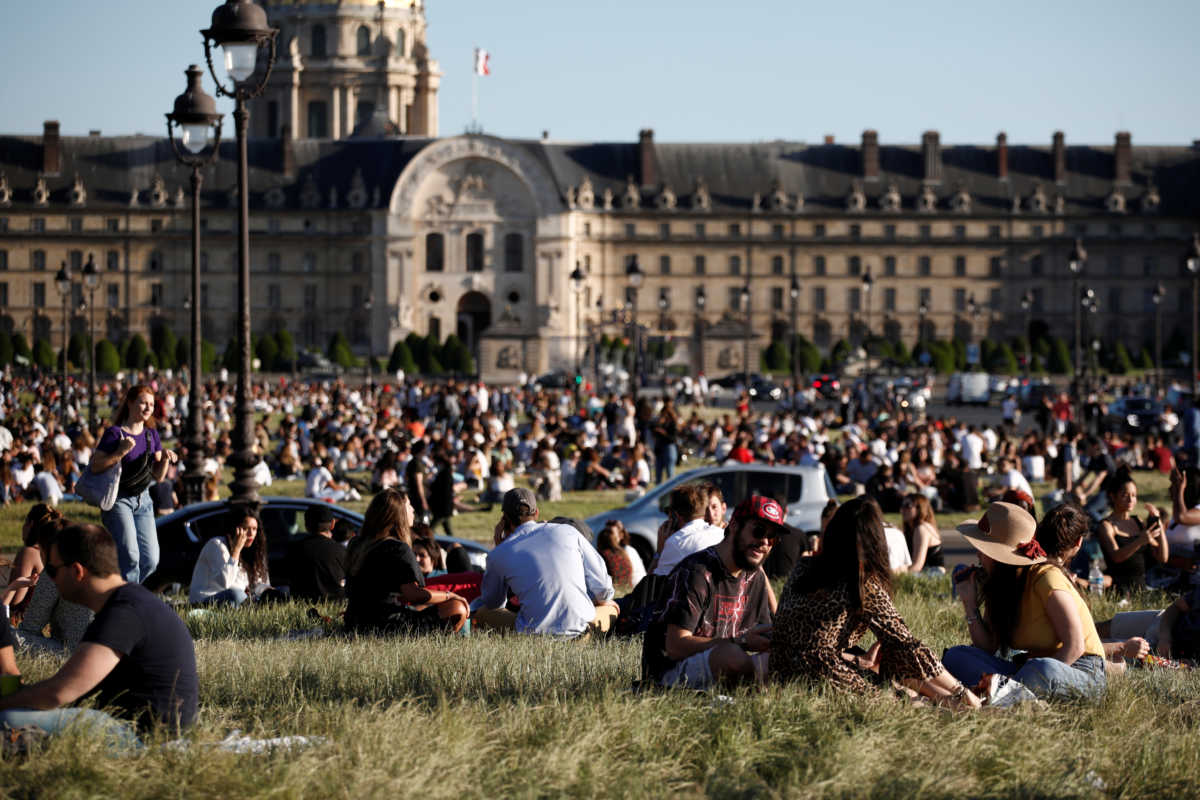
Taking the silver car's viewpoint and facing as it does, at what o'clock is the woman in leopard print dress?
The woman in leopard print dress is roughly at 9 o'clock from the silver car.

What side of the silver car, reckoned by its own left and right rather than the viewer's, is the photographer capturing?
left

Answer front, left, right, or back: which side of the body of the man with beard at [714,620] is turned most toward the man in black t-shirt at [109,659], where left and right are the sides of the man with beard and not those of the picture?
right

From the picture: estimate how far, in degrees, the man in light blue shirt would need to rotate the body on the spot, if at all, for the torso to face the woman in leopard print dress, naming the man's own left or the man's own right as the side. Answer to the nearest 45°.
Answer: approximately 135° to the man's own right

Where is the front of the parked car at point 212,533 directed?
to the viewer's right

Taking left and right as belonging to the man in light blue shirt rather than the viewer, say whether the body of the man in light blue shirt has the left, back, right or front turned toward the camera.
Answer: back

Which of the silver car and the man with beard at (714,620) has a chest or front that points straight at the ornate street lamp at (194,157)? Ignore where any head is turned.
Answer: the silver car

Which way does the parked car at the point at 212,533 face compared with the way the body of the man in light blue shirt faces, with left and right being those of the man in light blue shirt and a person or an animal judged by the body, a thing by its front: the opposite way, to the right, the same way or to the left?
to the right

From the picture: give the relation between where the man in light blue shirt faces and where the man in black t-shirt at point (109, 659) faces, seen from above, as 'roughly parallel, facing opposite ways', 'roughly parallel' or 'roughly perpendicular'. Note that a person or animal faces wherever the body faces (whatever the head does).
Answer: roughly perpendicular

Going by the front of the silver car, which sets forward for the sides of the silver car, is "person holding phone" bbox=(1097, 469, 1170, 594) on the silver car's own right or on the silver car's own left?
on the silver car's own left
